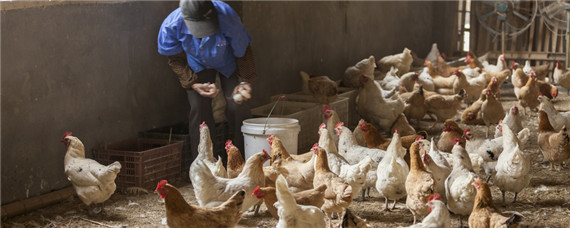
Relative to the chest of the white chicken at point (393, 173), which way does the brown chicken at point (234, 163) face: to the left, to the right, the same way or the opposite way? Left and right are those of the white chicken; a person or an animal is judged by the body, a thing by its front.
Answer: to the left

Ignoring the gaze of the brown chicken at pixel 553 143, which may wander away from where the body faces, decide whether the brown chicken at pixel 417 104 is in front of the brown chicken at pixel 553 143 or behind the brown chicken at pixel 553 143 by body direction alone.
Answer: in front

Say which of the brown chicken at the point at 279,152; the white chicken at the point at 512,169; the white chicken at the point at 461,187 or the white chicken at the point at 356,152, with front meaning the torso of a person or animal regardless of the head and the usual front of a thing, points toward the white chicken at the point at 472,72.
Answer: the white chicken at the point at 461,187

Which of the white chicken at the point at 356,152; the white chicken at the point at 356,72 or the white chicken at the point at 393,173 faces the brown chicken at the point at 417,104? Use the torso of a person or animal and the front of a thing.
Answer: the white chicken at the point at 393,173

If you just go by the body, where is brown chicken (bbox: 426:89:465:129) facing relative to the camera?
to the viewer's left

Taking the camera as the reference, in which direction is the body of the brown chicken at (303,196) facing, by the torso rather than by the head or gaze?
to the viewer's left

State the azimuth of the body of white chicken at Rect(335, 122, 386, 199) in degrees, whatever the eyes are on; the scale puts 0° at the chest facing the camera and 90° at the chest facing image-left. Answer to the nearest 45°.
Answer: approximately 90°

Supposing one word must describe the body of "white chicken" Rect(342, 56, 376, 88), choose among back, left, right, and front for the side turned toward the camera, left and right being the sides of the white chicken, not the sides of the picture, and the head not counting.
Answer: left

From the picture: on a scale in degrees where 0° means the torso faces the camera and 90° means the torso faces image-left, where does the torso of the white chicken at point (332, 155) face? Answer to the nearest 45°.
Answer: approximately 90°

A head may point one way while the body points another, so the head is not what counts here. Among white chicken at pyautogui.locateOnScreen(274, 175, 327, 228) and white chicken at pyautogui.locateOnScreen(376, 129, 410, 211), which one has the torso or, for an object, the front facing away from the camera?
white chicken at pyautogui.locateOnScreen(376, 129, 410, 211)

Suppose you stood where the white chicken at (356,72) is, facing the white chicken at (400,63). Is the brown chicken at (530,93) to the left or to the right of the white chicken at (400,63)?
right

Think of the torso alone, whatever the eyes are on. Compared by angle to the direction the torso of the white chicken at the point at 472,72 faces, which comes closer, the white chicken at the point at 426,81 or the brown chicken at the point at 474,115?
the white chicken
